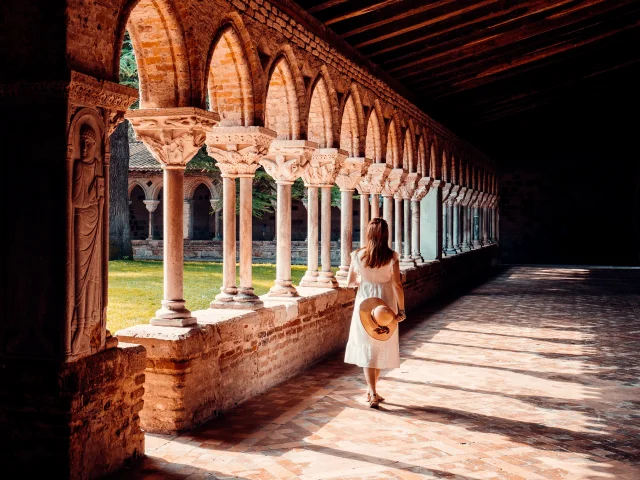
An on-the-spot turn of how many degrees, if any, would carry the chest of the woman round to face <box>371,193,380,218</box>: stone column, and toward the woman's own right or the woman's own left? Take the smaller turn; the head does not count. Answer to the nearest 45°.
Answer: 0° — they already face it

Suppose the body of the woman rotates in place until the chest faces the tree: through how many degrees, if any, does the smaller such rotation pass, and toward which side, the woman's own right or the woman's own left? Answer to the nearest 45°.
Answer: approximately 45° to the woman's own left

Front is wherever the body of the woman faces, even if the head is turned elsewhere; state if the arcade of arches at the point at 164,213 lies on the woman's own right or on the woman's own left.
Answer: on the woman's own left

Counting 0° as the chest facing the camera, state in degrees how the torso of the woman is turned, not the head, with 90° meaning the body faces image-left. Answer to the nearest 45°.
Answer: approximately 180°

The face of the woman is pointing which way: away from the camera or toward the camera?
away from the camera
